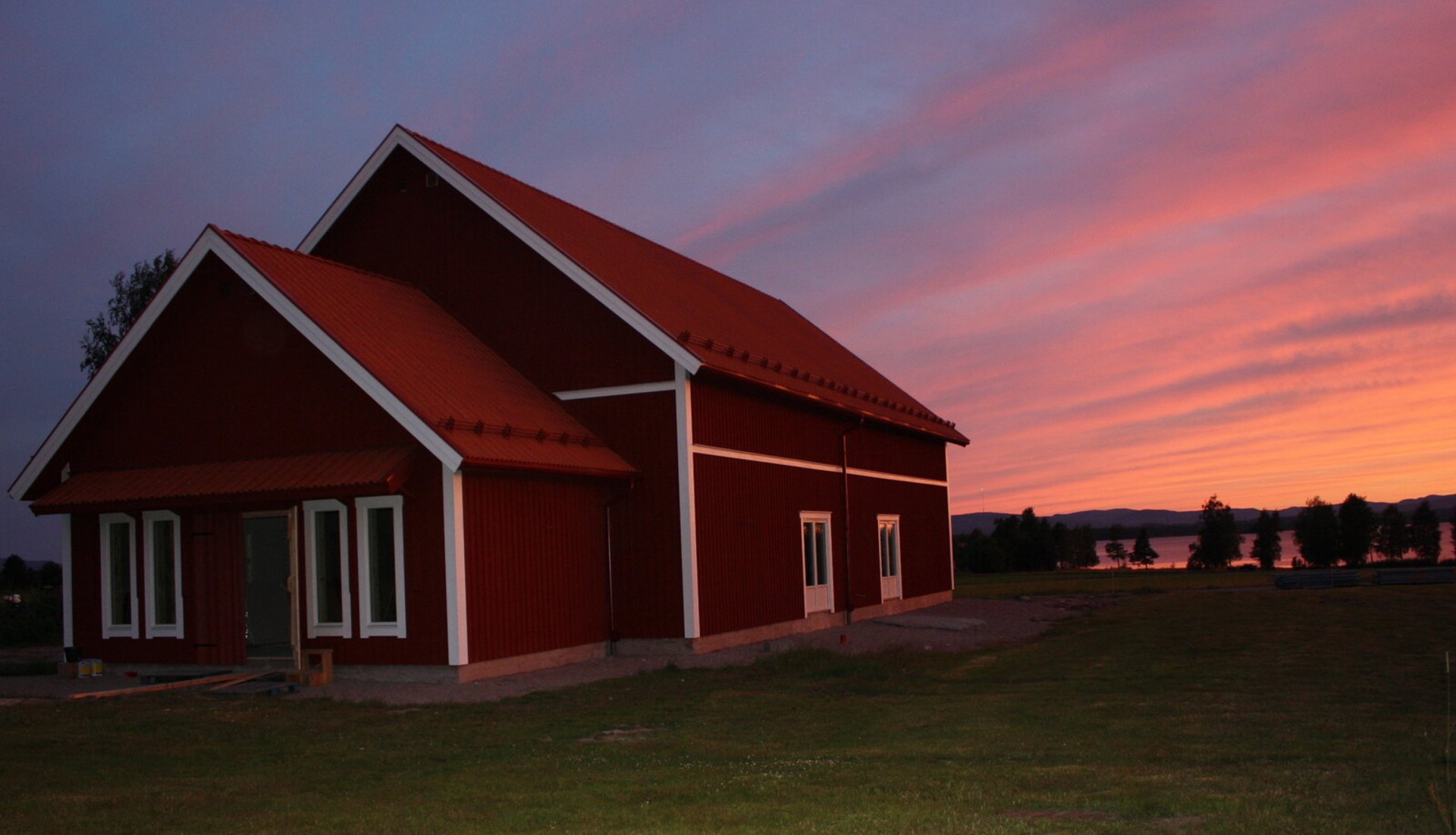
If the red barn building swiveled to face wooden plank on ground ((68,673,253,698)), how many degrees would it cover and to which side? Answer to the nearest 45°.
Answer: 0° — it already faces it

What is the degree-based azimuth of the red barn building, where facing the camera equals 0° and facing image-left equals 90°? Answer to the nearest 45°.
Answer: approximately 45°
